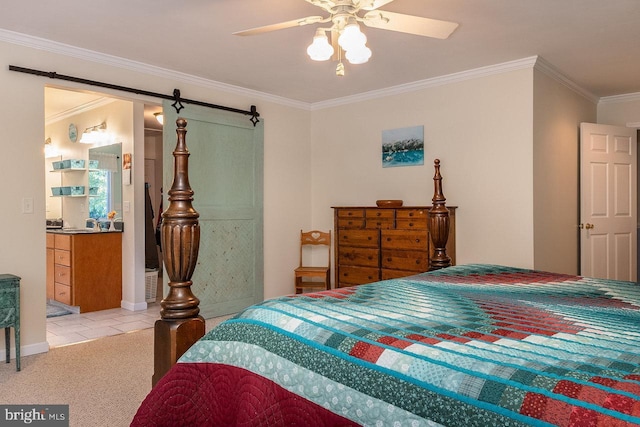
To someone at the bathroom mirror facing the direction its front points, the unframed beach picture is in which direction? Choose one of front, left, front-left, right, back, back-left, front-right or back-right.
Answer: left

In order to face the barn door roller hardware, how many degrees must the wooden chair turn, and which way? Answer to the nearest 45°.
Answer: approximately 45° to its right

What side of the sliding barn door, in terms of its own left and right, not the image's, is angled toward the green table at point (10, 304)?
right

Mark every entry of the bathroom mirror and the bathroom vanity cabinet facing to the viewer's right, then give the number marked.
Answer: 0

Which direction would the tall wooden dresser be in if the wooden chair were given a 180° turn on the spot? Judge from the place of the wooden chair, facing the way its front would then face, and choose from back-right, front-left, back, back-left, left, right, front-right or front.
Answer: back-right

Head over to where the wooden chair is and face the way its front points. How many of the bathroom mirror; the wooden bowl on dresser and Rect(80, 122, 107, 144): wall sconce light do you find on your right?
2

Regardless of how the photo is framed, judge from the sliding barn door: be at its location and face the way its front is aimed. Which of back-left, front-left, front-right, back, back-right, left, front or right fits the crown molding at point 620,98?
front-left

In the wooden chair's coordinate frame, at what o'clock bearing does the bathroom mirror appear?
The bathroom mirror is roughly at 3 o'clock from the wooden chair.

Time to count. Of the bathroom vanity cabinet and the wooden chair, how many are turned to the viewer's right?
0

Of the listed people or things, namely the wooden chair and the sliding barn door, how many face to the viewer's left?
0

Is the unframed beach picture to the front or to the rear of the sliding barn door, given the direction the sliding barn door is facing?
to the front

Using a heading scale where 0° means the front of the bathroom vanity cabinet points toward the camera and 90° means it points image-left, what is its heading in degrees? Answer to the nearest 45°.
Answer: approximately 45°

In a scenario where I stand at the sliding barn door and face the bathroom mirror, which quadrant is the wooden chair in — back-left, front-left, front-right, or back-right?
back-right

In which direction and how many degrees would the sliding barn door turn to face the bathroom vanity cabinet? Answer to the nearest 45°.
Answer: approximately 180°
